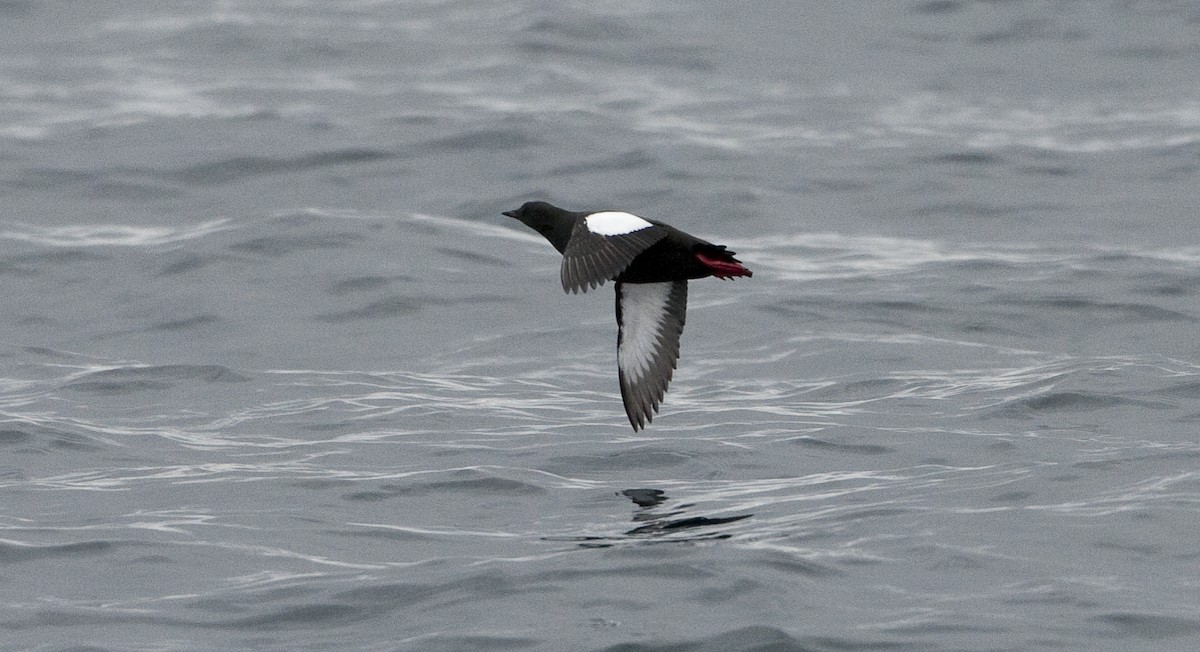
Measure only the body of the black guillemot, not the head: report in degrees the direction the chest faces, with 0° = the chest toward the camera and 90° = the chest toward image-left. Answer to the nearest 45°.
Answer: approximately 90°
